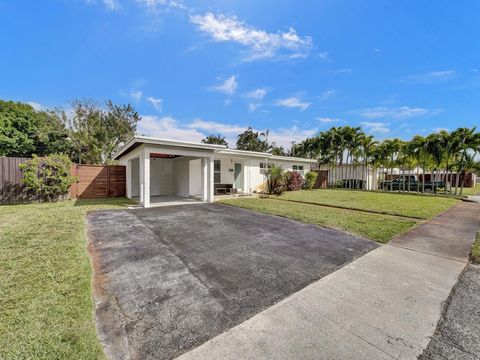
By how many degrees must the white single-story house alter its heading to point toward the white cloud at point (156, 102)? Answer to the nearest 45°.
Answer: approximately 180°

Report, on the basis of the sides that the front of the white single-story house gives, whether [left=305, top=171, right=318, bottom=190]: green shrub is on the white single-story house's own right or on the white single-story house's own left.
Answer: on the white single-story house's own left

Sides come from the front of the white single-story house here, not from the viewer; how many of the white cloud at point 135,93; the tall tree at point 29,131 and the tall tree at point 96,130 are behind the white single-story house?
3

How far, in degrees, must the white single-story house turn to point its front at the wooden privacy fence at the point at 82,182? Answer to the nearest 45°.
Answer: approximately 135° to its right

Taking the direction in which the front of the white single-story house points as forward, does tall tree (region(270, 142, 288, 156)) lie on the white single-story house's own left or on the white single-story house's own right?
on the white single-story house's own left

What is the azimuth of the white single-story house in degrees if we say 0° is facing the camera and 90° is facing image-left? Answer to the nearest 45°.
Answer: approximately 315°
